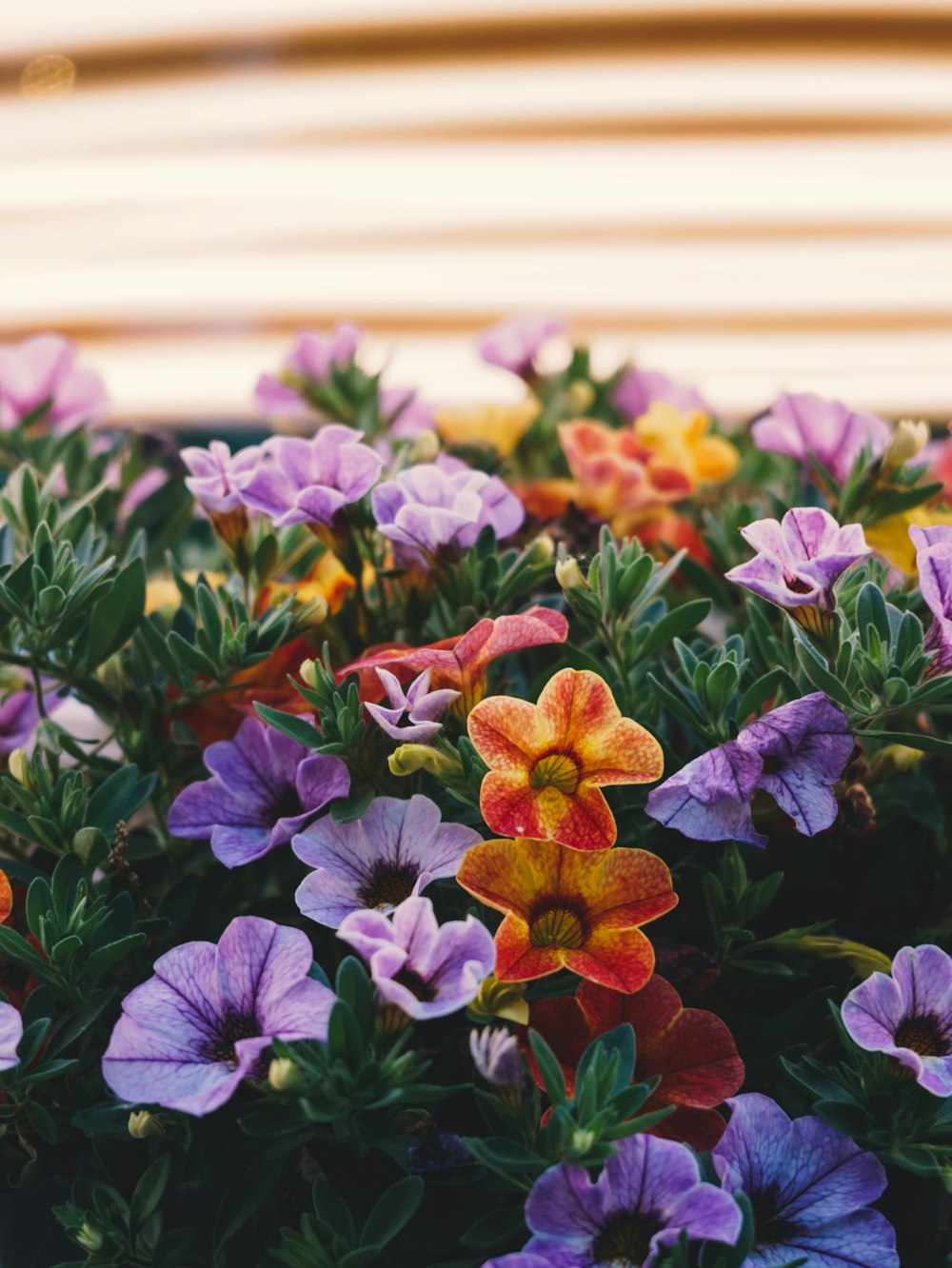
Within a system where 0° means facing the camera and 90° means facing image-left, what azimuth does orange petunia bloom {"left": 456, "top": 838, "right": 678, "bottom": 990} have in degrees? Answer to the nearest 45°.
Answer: approximately 0°

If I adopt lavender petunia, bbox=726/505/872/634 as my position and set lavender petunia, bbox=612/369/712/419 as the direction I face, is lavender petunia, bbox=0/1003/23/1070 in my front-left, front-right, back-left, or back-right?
back-left

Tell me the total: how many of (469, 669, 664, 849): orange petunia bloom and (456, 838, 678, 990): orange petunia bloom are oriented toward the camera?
2
